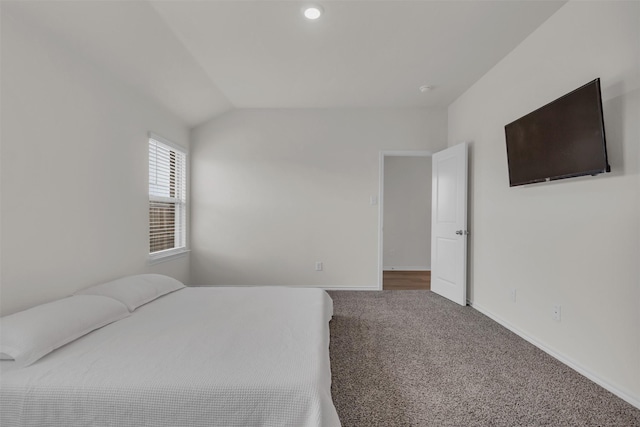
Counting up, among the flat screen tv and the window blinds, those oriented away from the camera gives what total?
0

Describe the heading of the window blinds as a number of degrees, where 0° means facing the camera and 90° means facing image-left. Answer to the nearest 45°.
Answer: approximately 315°

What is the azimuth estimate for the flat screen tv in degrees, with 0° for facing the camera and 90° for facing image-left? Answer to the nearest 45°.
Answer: approximately 45°

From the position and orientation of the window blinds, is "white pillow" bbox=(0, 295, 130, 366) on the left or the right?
on its right

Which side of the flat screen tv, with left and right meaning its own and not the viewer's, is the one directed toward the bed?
front

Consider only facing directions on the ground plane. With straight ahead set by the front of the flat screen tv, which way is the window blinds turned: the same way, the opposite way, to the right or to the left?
the opposite way

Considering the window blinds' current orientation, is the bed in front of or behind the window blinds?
in front

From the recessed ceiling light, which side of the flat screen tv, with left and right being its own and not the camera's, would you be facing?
front

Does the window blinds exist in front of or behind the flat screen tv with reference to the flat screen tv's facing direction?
in front
